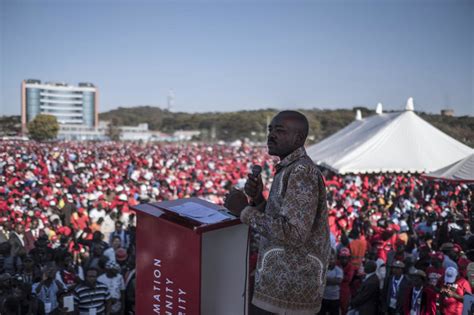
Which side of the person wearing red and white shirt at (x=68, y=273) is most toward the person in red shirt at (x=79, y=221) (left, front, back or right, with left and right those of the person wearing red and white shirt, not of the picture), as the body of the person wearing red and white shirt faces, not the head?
back

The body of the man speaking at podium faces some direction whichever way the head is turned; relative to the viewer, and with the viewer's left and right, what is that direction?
facing to the left of the viewer

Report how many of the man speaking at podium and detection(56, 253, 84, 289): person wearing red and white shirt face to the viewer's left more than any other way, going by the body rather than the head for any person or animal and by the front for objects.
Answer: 1

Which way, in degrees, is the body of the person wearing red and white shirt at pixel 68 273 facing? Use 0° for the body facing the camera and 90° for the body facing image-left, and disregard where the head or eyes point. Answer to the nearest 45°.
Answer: approximately 0°

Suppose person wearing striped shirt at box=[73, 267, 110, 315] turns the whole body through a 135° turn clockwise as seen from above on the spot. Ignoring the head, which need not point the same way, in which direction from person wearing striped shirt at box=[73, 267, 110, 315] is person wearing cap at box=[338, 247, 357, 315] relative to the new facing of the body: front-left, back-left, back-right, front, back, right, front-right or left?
back-right

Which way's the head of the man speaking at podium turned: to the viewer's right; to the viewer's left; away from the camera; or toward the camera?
to the viewer's left

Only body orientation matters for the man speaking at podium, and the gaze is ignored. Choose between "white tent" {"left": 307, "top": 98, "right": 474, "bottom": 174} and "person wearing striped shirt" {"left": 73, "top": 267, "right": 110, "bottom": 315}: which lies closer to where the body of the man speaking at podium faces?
the person wearing striped shirt

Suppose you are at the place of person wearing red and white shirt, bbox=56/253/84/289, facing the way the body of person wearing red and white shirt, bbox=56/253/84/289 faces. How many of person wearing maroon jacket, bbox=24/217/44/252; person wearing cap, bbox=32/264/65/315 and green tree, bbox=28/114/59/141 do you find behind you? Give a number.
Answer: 2
